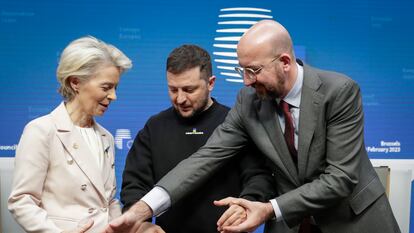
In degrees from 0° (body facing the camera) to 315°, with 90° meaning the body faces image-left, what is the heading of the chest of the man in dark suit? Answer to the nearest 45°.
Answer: approximately 45°

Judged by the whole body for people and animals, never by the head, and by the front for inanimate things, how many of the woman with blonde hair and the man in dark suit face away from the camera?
0

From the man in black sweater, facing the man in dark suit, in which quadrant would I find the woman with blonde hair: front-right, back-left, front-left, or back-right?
back-right

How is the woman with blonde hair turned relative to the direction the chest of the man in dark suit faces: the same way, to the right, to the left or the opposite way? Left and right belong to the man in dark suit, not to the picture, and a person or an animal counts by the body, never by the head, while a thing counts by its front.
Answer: to the left

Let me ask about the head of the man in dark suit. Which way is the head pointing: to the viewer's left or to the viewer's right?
to the viewer's left

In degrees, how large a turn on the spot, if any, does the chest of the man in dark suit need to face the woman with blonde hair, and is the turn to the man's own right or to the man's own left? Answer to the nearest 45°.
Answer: approximately 45° to the man's own right

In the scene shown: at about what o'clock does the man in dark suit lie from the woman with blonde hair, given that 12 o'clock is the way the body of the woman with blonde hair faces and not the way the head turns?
The man in dark suit is roughly at 11 o'clock from the woman with blonde hair.

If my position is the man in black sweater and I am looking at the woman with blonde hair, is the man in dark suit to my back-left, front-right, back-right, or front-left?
back-left

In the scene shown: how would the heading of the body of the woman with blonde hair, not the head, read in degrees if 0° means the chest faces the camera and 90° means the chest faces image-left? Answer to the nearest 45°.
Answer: approximately 315°
